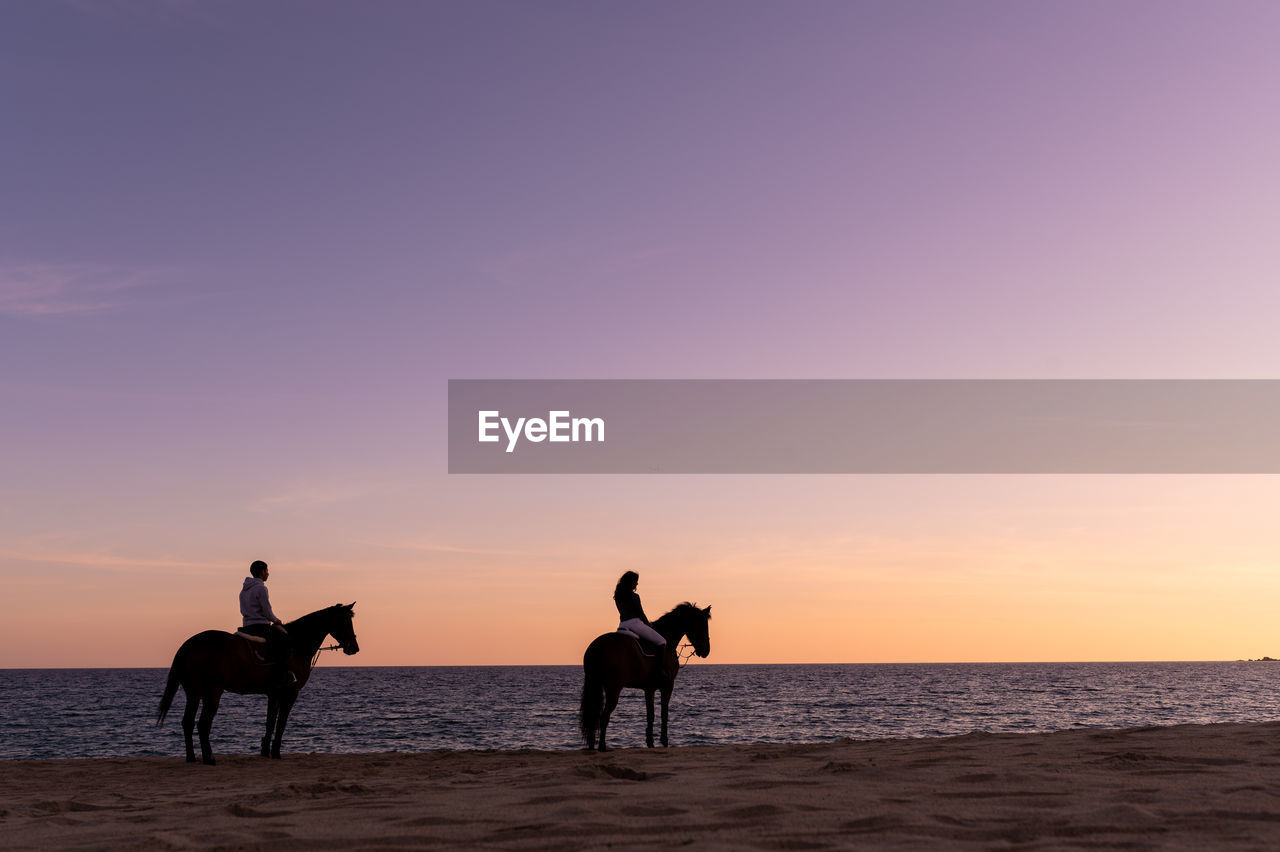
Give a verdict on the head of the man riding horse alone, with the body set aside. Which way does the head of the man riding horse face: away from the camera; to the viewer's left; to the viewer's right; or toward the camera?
to the viewer's right

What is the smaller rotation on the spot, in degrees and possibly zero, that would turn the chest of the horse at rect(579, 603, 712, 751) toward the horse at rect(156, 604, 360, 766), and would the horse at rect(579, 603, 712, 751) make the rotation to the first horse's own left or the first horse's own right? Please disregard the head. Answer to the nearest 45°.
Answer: approximately 135° to the first horse's own left

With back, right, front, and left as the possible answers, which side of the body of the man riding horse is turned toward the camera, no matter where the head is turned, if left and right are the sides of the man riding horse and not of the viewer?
right

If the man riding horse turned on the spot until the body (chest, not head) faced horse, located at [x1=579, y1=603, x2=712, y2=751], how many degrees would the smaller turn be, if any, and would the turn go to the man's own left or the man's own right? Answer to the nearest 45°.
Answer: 0° — they already face it

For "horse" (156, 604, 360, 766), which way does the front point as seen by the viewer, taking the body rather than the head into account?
to the viewer's right

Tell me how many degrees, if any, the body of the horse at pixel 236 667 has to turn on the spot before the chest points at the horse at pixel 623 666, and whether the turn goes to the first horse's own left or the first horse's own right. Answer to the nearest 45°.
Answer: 0° — it already faces it

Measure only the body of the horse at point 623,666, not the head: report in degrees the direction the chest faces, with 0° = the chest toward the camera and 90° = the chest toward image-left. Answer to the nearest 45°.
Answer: approximately 225°

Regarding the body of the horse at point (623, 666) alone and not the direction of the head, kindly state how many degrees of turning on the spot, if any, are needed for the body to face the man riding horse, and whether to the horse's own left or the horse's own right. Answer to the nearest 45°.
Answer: approximately 135° to the horse's own left
